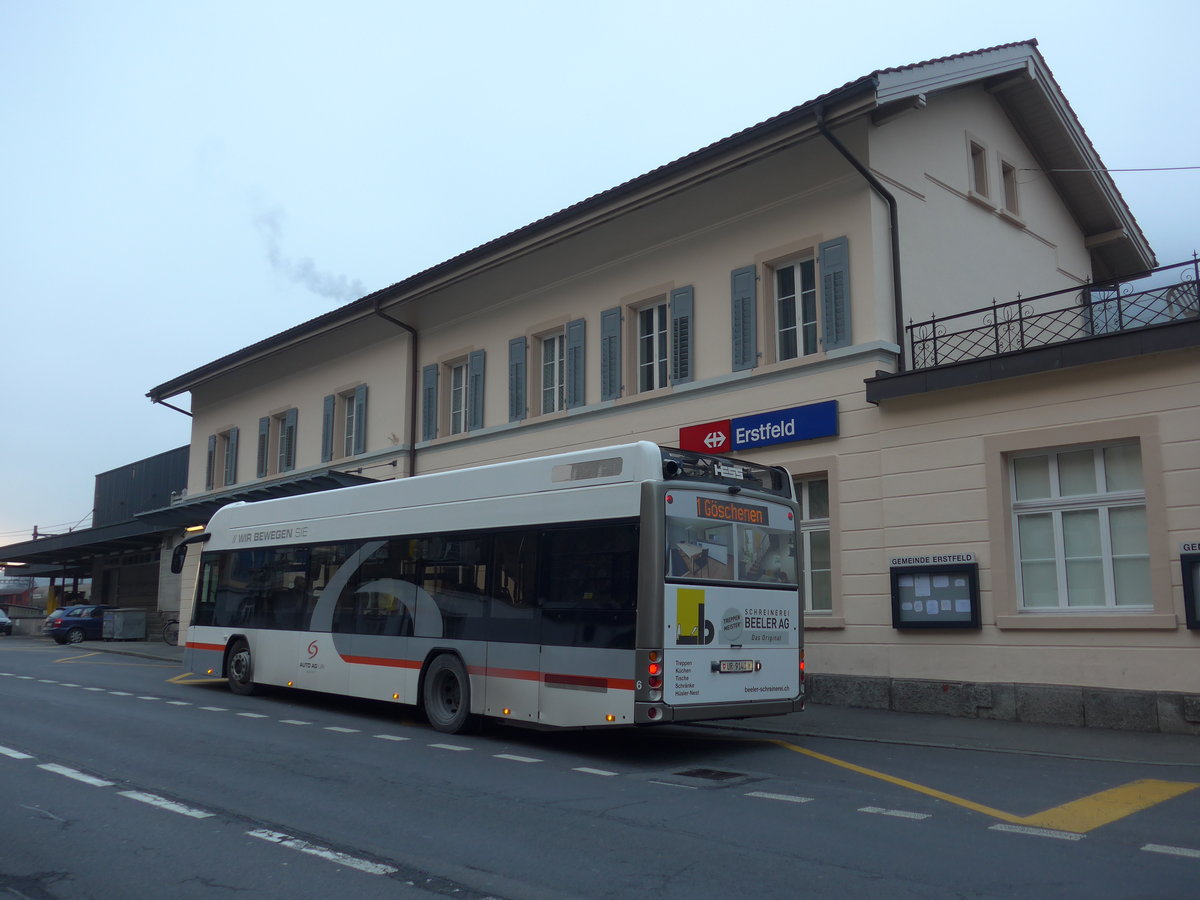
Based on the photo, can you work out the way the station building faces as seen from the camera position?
facing the viewer and to the left of the viewer

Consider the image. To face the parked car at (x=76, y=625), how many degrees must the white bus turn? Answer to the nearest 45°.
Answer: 0° — it already faces it

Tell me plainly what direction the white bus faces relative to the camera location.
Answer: facing away from the viewer and to the left of the viewer

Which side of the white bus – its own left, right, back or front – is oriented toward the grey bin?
front

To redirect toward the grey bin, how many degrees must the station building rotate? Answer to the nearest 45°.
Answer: approximately 90° to its right

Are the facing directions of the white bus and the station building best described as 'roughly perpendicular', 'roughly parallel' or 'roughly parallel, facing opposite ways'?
roughly perpendicular

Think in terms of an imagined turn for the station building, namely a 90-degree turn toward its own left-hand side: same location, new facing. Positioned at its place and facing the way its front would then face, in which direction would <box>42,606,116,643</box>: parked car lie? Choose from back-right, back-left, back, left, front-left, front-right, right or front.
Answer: back

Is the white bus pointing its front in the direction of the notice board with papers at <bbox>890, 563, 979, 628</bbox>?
no
